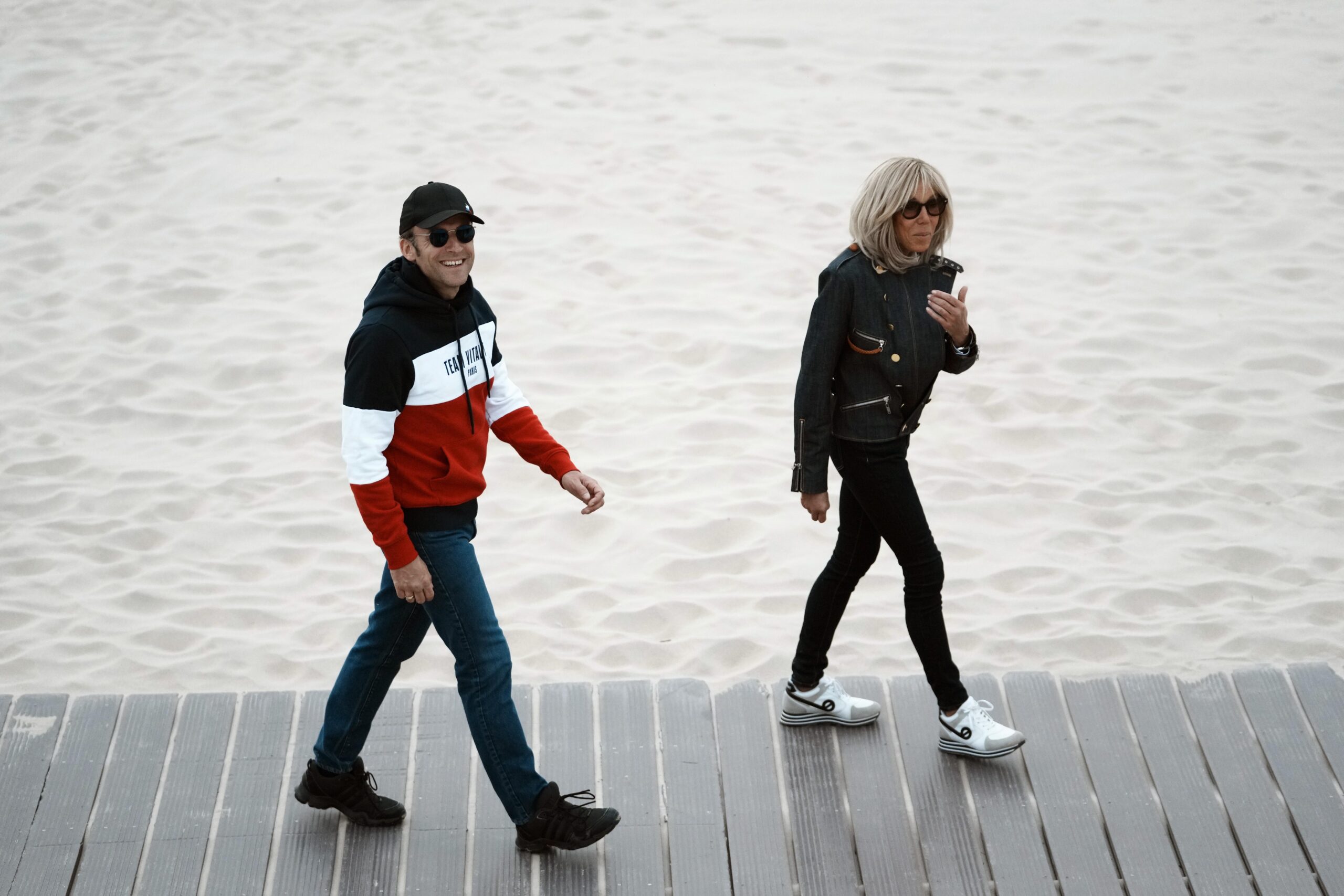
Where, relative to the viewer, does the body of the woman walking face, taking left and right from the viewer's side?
facing the viewer and to the right of the viewer

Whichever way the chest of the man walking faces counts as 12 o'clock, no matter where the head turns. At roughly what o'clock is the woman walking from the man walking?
The woman walking is roughly at 10 o'clock from the man walking.

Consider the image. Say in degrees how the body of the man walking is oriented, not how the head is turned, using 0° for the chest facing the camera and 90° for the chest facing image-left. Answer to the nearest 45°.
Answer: approximately 315°

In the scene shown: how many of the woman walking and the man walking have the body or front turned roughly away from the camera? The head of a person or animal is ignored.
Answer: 0

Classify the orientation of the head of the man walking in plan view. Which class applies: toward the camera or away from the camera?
toward the camera

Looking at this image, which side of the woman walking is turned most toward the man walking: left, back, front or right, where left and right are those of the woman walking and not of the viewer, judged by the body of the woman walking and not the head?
right
